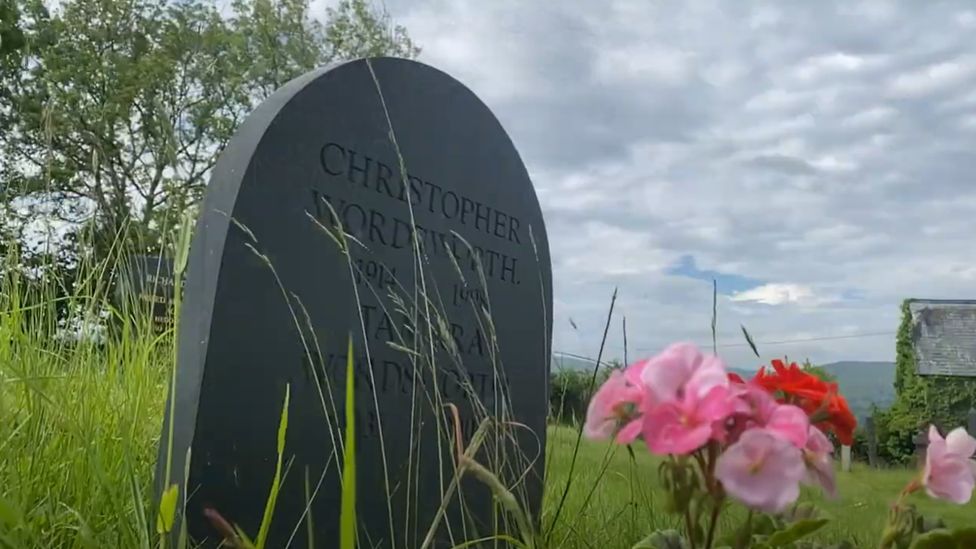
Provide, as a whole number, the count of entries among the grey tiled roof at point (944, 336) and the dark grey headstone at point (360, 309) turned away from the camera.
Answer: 0

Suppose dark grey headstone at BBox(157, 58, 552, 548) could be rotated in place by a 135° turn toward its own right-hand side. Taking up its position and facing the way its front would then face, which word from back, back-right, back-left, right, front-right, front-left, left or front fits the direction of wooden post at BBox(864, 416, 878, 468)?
back-right

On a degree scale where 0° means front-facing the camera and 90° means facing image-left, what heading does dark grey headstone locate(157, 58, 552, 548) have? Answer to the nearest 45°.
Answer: approximately 315°

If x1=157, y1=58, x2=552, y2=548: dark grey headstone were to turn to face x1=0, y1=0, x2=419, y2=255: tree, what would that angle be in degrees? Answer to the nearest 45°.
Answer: approximately 135° to its left
